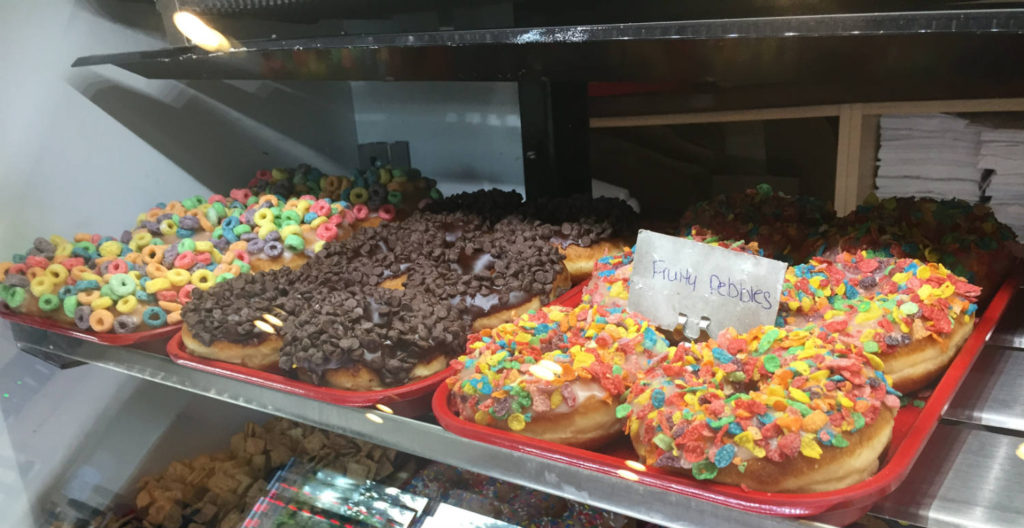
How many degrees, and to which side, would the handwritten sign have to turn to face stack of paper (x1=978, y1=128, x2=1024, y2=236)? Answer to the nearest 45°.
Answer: approximately 135° to its left

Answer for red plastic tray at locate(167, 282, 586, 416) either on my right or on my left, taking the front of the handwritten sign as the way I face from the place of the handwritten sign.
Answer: on my right

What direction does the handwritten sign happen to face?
toward the camera

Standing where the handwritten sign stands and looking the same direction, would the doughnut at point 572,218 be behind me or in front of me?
behind

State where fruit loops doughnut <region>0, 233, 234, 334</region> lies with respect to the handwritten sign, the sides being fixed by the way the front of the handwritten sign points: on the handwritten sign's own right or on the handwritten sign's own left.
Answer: on the handwritten sign's own right

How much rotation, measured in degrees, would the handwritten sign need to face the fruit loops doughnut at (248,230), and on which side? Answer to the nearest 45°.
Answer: approximately 135° to its right
